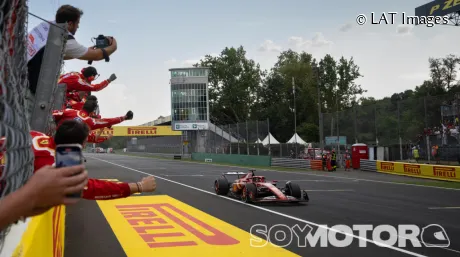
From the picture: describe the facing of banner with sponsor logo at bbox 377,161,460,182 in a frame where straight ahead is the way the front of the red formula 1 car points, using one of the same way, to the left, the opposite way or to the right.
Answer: to the right

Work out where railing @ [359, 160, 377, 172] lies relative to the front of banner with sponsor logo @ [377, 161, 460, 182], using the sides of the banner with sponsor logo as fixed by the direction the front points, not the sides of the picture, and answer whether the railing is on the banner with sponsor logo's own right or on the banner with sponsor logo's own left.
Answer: on the banner with sponsor logo's own right

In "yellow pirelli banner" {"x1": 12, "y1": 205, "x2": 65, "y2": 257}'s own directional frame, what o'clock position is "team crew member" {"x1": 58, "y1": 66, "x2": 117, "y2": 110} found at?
The team crew member is roughly at 8 o'clock from the yellow pirelli banner.

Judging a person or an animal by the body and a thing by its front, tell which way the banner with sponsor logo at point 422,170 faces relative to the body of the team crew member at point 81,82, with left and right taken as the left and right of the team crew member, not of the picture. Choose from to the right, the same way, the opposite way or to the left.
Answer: the opposite way

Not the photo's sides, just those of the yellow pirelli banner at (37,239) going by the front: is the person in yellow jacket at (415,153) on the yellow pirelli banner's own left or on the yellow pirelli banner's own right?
on the yellow pirelli banner's own left

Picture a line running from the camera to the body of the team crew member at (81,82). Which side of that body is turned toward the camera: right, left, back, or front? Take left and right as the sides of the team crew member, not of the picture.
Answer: right

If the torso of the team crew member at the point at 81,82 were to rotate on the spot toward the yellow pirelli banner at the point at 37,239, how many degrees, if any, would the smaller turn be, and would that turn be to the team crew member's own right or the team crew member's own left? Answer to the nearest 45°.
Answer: approximately 90° to the team crew member's own right

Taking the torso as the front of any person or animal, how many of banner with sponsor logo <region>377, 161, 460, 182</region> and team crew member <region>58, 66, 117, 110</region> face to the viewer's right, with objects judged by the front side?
1

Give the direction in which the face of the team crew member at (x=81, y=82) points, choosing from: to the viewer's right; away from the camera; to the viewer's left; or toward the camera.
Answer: to the viewer's right
